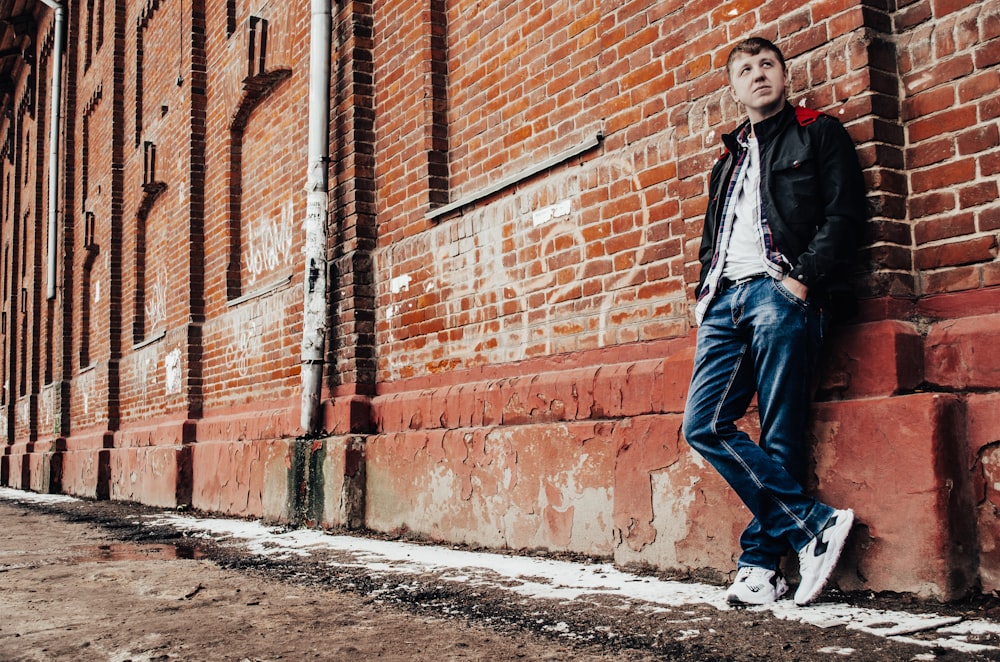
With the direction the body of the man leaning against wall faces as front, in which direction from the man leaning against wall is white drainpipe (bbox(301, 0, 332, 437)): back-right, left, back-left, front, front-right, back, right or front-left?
right

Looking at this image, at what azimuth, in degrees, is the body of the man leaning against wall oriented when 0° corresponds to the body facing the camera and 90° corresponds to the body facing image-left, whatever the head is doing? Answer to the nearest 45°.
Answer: approximately 45°

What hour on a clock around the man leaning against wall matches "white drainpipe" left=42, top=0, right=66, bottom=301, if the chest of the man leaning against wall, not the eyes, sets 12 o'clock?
The white drainpipe is roughly at 3 o'clock from the man leaning against wall.
